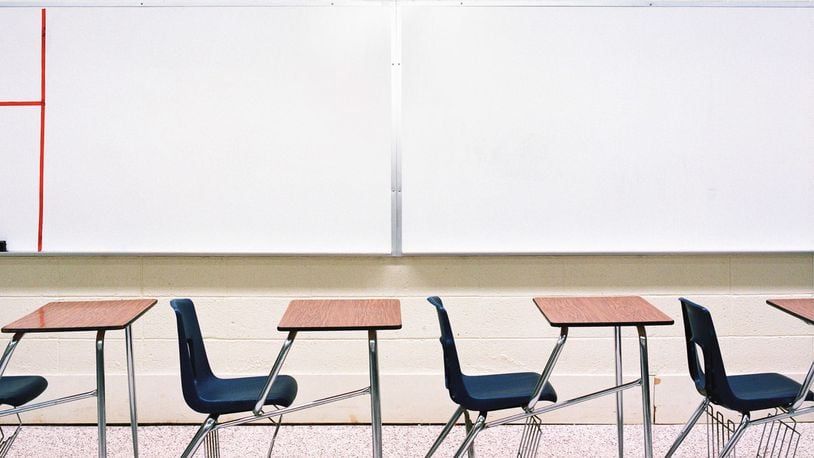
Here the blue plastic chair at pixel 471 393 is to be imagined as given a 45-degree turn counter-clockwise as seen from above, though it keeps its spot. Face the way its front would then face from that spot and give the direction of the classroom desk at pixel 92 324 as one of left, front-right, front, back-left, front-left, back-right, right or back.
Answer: back-left

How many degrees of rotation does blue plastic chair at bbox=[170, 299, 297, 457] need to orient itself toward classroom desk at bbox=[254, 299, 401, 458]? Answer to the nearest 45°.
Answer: approximately 45° to its right

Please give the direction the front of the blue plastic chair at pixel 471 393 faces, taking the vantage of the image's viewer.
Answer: facing to the right of the viewer

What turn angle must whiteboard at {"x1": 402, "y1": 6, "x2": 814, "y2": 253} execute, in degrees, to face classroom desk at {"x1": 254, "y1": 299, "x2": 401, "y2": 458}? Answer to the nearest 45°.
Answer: approximately 45° to its right

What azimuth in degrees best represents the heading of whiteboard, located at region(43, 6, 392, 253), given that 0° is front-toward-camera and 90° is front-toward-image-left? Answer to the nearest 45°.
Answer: approximately 0°

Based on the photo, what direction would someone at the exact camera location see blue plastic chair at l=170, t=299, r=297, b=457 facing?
facing to the right of the viewer

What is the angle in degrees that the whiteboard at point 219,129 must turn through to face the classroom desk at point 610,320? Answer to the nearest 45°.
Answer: approximately 45° to its left

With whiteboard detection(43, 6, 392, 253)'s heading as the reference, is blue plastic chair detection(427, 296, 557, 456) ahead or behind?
ahead

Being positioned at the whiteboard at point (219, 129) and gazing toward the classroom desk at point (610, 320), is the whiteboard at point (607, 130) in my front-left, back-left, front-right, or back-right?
front-left

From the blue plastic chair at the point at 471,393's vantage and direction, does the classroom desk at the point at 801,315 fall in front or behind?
in front

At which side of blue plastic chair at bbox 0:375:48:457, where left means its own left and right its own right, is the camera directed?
right

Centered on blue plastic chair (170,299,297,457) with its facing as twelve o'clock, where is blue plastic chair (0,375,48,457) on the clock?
blue plastic chair (0,375,48,457) is roughly at 7 o'clock from blue plastic chair (170,299,297,457).

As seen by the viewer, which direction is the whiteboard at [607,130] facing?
toward the camera
